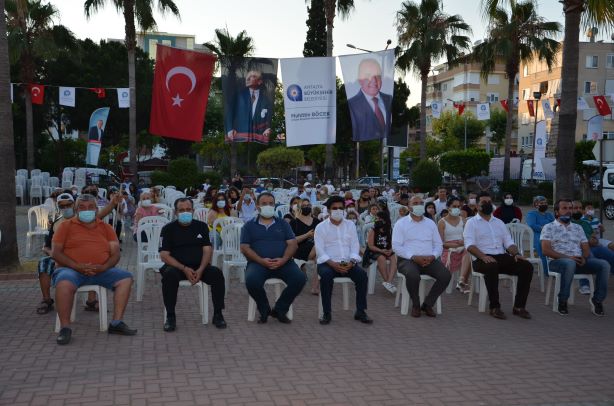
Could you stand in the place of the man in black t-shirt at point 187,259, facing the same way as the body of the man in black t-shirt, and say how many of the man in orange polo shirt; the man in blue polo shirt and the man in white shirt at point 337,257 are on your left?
2

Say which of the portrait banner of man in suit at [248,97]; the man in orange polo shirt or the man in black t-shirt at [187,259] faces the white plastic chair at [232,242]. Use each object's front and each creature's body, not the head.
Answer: the portrait banner of man in suit

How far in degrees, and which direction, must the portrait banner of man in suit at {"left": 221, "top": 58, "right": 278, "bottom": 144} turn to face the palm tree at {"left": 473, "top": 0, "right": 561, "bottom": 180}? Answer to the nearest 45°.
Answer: approximately 135° to its left

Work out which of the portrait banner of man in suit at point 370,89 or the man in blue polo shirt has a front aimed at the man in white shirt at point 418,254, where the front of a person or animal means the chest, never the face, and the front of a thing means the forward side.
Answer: the portrait banner of man in suit

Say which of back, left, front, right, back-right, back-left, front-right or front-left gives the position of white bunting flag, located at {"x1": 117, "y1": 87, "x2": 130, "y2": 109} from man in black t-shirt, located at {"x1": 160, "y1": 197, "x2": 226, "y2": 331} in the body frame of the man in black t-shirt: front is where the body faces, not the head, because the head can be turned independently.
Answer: back

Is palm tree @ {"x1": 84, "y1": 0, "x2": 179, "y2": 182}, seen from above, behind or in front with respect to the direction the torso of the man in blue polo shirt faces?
behind

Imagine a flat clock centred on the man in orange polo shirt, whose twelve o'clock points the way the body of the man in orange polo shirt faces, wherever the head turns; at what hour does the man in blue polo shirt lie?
The man in blue polo shirt is roughly at 9 o'clock from the man in orange polo shirt.

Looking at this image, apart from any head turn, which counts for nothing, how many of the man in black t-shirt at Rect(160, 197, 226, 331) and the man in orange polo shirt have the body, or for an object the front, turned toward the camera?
2

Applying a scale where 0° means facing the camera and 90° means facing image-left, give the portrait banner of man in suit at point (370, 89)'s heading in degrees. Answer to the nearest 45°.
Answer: approximately 0°

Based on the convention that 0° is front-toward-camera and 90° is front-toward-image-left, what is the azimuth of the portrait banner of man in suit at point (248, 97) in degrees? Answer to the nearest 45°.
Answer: approximately 0°

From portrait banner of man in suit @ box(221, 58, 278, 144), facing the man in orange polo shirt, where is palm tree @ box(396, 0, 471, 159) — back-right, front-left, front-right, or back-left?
back-left

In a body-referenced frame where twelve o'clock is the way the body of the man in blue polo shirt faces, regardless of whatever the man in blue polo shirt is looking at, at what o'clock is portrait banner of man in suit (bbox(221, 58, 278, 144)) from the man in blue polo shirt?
The portrait banner of man in suit is roughly at 6 o'clock from the man in blue polo shirt.

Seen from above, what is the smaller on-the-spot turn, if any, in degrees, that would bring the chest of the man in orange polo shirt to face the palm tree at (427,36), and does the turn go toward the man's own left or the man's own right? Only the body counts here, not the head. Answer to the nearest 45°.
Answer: approximately 135° to the man's own left

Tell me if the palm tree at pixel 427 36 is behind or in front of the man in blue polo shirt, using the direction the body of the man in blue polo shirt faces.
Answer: behind
